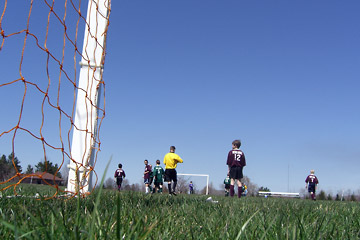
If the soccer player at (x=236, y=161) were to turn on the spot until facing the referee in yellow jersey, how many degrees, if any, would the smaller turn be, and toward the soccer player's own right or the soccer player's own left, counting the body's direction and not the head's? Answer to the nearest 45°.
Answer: approximately 45° to the soccer player's own left

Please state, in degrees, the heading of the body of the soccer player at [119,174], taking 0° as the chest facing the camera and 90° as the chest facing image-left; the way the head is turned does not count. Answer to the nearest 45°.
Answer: approximately 180°

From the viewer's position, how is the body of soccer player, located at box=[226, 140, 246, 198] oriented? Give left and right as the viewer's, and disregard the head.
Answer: facing away from the viewer

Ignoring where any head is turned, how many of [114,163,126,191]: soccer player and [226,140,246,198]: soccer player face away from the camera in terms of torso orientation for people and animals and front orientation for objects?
2

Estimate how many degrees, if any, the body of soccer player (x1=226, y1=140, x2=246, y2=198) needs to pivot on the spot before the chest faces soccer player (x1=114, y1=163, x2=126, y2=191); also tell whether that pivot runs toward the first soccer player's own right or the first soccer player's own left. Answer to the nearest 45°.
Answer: approximately 45° to the first soccer player's own left
